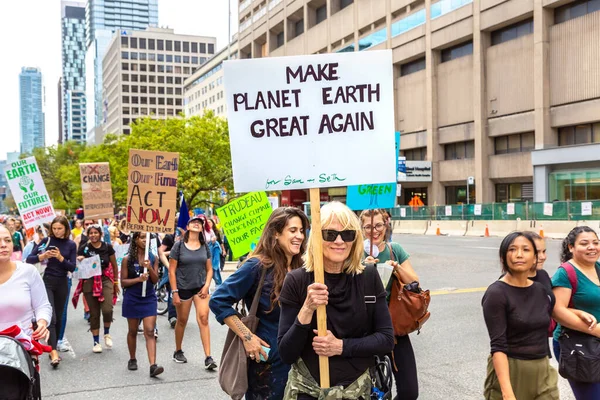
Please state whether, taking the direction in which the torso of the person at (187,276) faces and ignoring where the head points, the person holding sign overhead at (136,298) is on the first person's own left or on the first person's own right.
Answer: on the first person's own right

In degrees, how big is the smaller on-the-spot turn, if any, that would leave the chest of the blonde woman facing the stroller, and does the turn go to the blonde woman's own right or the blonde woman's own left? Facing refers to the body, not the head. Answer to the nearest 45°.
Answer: approximately 90° to the blonde woman's own right

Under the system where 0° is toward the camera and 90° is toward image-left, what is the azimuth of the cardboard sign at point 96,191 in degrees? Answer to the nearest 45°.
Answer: approximately 0°

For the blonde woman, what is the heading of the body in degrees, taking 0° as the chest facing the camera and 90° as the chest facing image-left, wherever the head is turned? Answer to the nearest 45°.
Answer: approximately 0°

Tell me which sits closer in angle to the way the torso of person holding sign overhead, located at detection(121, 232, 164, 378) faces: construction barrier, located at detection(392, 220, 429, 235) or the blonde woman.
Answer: the blonde woman

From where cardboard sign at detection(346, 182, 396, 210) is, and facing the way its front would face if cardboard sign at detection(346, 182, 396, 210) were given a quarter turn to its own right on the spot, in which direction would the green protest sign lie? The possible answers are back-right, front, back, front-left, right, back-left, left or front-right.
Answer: front-right

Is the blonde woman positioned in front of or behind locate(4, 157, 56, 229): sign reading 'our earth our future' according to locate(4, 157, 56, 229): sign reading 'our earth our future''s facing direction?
in front

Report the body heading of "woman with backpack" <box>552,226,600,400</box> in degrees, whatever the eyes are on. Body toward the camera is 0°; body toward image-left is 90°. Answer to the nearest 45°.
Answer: approximately 315°

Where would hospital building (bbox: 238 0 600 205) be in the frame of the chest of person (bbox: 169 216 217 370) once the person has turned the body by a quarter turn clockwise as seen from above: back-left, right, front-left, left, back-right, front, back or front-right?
back-right
